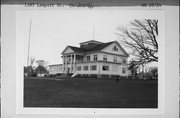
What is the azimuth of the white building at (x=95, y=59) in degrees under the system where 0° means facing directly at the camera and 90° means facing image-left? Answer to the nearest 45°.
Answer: approximately 45°
